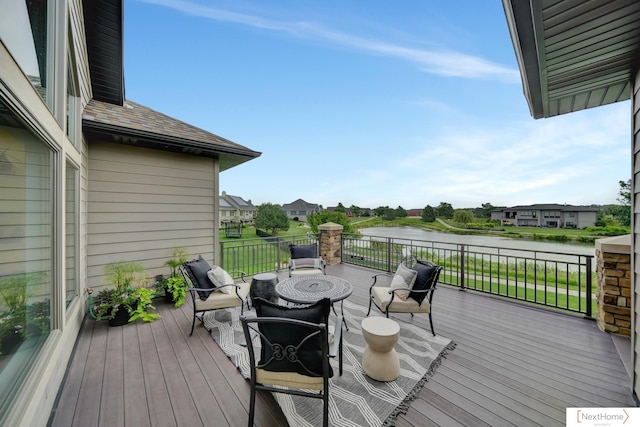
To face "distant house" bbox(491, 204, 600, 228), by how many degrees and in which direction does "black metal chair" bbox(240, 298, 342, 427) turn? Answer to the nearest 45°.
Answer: approximately 45° to its right

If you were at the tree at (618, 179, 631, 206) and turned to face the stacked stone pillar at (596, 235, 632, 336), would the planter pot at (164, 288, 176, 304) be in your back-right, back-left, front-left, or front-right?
front-right

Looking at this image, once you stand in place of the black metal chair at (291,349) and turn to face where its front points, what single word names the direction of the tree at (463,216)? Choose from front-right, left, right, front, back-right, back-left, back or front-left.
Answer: front-right

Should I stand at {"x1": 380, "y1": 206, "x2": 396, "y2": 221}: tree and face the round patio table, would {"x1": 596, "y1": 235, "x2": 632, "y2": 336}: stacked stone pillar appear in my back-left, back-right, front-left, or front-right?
front-left

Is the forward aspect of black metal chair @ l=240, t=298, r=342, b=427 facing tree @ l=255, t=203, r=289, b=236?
yes

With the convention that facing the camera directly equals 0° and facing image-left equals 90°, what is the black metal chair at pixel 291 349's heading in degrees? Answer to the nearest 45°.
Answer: approximately 180°

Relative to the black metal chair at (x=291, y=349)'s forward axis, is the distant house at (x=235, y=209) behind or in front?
in front

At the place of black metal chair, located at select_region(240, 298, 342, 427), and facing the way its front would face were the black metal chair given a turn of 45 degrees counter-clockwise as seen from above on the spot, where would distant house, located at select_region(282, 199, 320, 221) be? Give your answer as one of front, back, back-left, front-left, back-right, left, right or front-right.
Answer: front-right

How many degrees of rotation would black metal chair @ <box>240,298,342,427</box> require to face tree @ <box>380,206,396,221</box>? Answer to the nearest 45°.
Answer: approximately 45° to its right

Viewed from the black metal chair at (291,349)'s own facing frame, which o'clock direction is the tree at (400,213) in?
The tree is roughly at 1 o'clock from the black metal chair.
